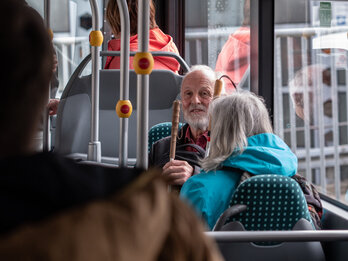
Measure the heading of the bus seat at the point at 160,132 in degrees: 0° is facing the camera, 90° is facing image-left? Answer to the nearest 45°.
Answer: approximately 0°

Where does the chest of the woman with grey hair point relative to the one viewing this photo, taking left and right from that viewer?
facing away from the viewer and to the left of the viewer

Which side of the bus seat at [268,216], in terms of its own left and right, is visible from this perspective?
back

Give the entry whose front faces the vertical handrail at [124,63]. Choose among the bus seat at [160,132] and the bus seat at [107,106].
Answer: the bus seat at [160,132]

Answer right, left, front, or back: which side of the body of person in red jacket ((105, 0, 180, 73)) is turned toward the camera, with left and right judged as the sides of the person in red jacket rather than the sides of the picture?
back

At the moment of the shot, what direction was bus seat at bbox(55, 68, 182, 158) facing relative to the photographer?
facing away from the viewer
